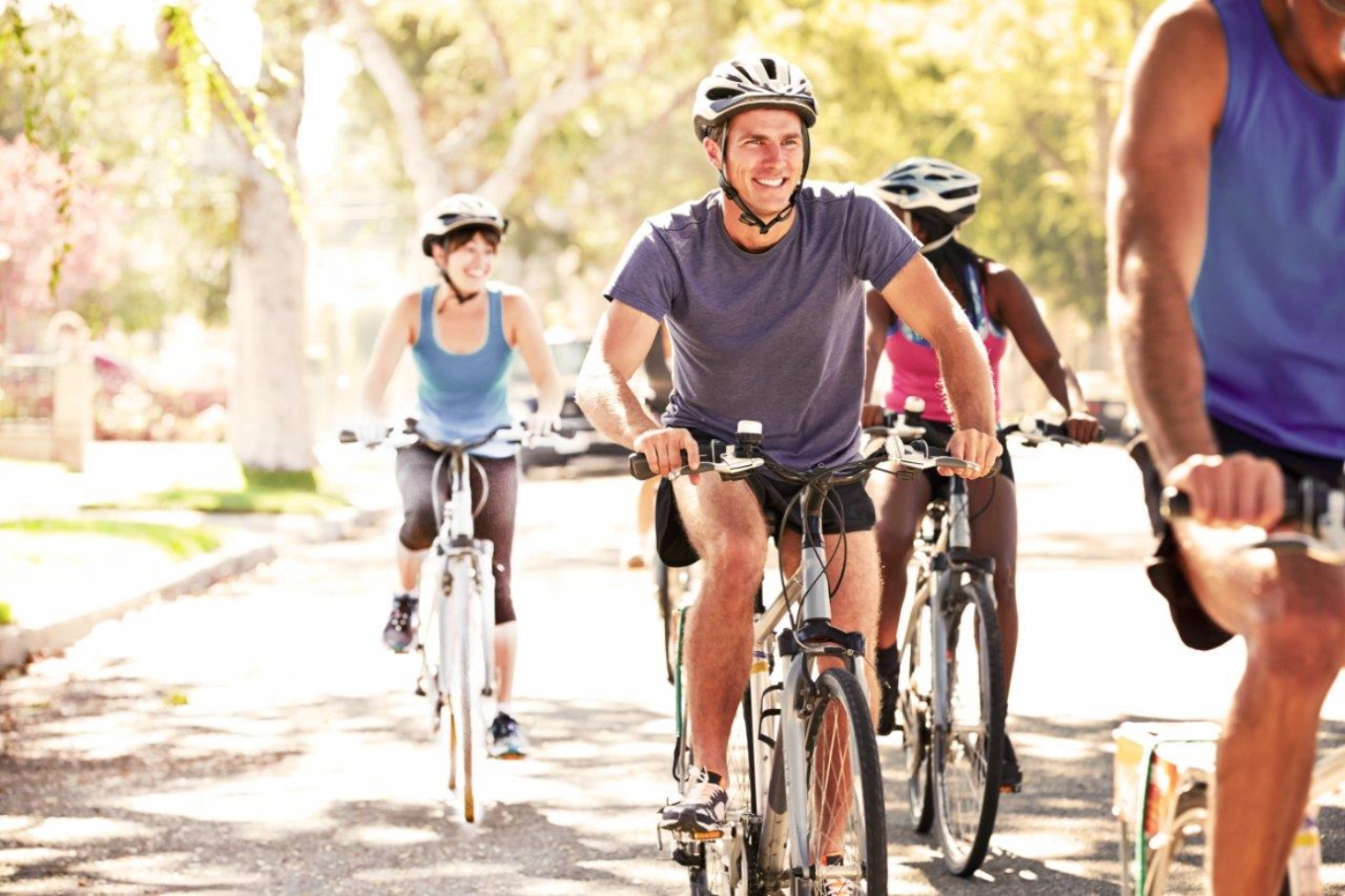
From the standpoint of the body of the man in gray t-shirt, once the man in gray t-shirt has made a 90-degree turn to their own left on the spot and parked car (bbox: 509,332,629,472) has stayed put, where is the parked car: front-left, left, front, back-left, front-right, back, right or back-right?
left

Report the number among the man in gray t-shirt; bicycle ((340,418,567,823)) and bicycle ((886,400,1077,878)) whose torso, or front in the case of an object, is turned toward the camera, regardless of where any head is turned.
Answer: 3

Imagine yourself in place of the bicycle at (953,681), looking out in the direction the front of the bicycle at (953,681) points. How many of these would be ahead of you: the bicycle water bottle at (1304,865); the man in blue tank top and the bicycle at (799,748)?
3

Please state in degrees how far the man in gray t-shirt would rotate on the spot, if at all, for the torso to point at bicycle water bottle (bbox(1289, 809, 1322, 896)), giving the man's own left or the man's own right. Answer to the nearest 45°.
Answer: approximately 45° to the man's own left

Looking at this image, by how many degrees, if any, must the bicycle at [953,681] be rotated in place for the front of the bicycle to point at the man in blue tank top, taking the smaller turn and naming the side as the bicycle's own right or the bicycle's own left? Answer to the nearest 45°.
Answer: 0° — it already faces them

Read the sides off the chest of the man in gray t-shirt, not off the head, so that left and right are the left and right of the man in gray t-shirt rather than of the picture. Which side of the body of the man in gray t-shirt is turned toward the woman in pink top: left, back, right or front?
back

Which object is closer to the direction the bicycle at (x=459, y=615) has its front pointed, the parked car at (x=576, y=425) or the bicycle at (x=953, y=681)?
the bicycle

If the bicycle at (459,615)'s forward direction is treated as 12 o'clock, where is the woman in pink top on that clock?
The woman in pink top is roughly at 10 o'clock from the bicycle.

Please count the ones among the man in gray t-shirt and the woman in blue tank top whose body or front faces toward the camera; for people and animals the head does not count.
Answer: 2

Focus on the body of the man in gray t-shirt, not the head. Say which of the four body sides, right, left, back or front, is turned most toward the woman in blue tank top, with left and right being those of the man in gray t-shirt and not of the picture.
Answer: back

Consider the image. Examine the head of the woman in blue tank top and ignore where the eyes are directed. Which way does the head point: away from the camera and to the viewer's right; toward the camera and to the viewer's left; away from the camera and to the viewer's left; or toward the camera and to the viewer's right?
toward the camera and to the viewer's right

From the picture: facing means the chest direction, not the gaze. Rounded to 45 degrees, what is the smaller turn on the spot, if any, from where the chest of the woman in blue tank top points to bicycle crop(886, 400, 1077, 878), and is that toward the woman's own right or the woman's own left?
approximately 45° to the woman's own left

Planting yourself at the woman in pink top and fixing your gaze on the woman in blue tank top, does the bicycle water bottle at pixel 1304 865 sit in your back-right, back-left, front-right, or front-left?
back-left
